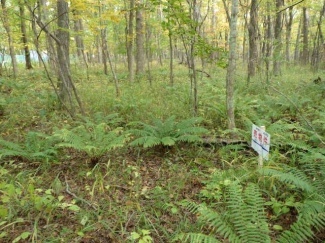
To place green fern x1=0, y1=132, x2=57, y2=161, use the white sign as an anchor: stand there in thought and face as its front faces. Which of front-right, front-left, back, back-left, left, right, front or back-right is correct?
front-right

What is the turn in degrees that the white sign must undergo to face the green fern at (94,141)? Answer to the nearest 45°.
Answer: approximately 45° to its right

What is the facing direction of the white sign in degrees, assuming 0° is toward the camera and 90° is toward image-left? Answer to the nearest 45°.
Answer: approximately 45°

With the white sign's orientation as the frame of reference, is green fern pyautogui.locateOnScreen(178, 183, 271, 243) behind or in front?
in front

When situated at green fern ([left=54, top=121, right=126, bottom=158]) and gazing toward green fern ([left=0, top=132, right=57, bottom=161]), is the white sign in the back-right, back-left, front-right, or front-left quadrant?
back-left
